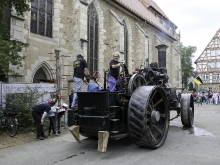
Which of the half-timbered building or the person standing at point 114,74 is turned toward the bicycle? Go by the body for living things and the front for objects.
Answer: the half-timbered building

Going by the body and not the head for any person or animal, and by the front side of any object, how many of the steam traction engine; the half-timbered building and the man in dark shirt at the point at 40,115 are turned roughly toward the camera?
1

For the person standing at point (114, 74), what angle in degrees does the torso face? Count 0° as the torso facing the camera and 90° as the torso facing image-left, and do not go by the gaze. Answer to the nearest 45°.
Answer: approximately 315°

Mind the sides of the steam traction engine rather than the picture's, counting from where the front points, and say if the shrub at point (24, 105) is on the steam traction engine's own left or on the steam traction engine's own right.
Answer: on the steam traction engine's own left

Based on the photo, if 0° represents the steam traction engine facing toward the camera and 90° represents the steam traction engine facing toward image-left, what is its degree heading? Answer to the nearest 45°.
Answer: approximately 225°

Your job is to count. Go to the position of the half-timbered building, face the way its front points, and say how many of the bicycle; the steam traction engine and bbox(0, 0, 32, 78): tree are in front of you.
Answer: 3
